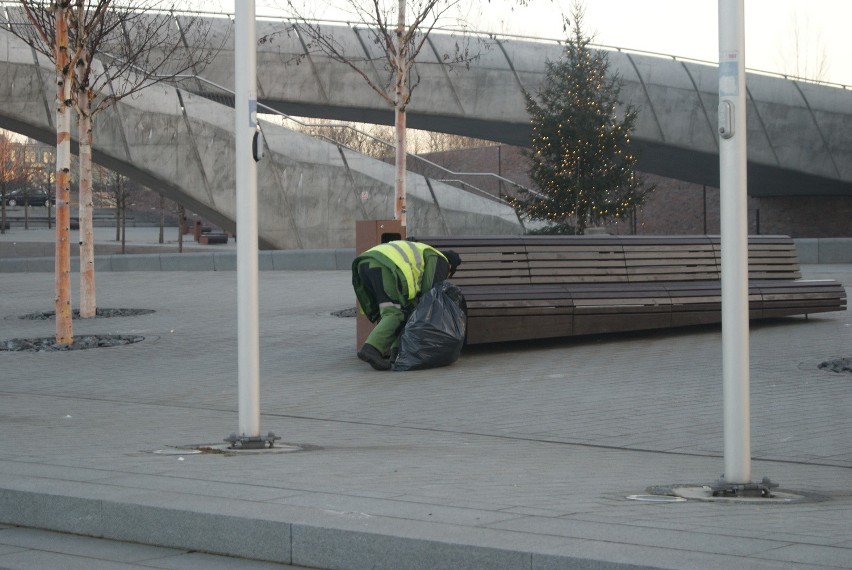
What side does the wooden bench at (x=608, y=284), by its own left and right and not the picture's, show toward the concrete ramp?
back

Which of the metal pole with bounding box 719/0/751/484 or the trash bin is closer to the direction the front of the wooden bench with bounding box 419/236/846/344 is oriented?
the metal pole

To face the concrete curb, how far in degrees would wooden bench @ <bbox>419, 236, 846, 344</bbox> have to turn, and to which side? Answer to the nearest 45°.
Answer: approximately 45° to its right

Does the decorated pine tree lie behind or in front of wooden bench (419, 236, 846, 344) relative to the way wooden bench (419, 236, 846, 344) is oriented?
behind

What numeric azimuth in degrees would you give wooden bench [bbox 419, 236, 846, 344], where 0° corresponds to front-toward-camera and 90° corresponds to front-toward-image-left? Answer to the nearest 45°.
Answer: approximately 315°

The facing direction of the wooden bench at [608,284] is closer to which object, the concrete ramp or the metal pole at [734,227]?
the metal pole

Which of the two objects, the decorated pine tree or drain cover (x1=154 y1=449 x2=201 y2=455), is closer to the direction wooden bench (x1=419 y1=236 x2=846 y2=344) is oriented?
the drain cover

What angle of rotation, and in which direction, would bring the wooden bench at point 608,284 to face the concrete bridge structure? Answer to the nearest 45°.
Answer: approximately 135° to its left

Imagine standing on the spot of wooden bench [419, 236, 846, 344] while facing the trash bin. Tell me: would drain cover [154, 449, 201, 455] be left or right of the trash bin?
left

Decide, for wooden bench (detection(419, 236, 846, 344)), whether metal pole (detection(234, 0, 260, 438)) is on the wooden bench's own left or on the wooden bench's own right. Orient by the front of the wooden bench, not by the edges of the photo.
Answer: on the wooden bench's own right

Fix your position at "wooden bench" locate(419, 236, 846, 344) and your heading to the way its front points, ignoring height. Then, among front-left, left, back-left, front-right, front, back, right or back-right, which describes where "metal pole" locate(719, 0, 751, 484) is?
front-right
